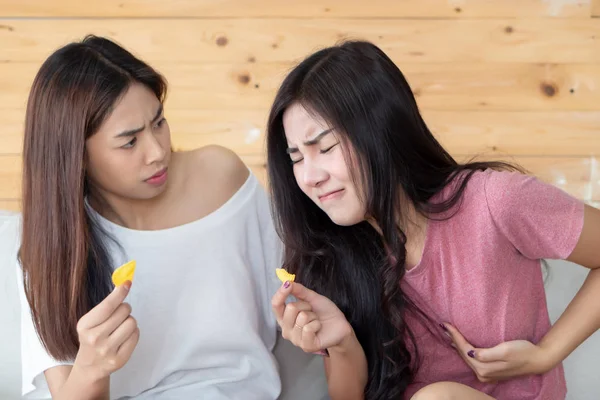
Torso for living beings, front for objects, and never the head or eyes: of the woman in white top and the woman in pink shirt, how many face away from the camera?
0

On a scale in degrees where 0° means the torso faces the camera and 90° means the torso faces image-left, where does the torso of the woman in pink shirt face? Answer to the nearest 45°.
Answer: approximately 45°

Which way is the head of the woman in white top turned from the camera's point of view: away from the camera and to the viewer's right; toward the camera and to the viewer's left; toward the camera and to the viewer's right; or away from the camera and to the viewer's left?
toward the camera and to the viewer's right

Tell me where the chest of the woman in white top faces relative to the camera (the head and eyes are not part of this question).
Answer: toward the camera
